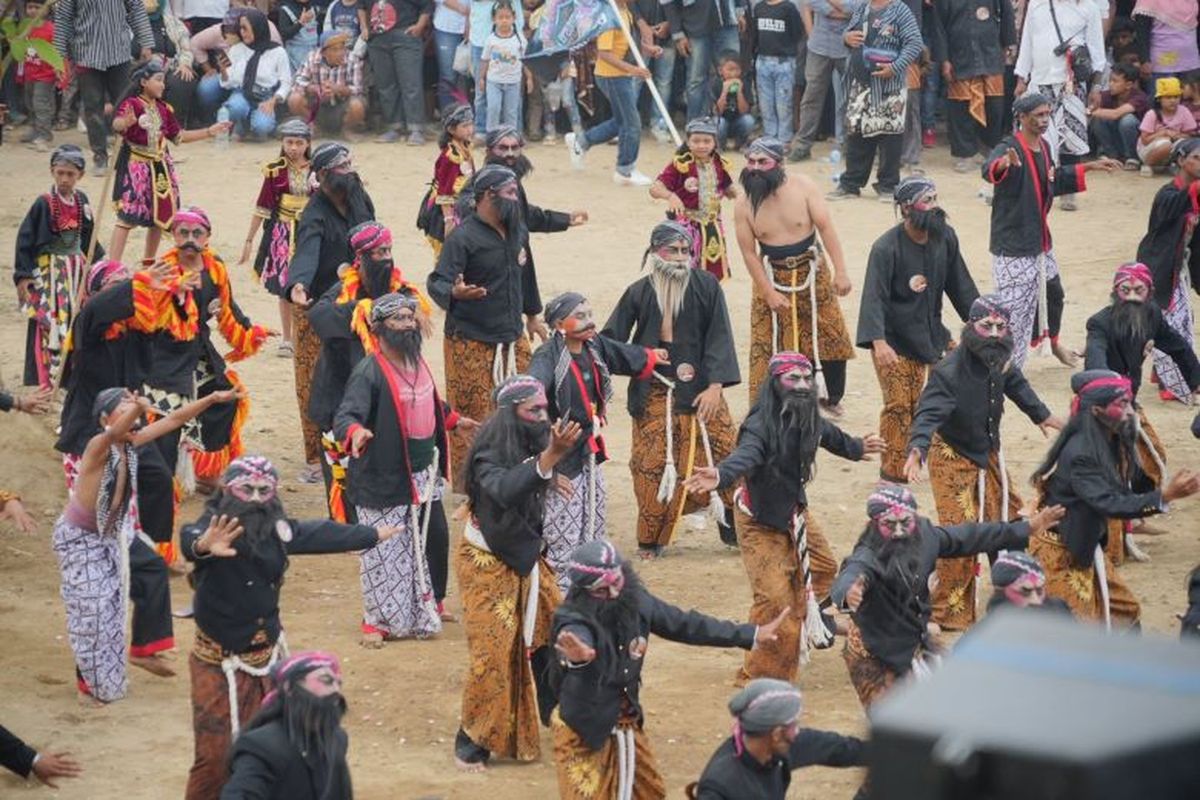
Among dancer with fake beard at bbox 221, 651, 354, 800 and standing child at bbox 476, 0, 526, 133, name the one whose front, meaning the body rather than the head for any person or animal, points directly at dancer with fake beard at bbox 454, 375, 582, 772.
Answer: the standing child

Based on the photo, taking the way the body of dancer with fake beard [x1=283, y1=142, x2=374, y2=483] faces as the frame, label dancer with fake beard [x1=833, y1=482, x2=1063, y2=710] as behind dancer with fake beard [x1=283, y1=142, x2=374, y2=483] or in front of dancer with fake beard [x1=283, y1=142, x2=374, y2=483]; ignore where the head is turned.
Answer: in front

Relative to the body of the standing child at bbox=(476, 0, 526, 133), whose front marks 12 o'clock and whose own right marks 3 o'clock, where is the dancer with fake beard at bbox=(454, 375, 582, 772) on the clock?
The dancer with fake beard is roughly at 12 o'clock from the standing child.

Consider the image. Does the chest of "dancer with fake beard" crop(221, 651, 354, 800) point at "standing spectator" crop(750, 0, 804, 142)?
no

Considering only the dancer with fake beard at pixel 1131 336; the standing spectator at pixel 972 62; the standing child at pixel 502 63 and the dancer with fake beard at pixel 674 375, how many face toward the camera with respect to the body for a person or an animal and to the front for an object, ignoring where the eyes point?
4

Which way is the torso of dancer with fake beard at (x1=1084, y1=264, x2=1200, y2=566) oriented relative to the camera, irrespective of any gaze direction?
toward the camera

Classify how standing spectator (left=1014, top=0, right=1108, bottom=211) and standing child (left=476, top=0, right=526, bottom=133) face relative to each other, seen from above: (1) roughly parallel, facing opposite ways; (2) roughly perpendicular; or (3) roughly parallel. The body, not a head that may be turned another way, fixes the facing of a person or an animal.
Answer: roughly parallel

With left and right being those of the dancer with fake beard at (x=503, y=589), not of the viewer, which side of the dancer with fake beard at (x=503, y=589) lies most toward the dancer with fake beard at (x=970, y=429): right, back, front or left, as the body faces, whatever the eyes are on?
left

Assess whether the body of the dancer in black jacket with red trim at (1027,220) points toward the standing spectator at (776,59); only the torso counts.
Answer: no

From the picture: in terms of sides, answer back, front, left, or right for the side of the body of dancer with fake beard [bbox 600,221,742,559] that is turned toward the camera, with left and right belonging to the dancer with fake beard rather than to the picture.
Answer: front

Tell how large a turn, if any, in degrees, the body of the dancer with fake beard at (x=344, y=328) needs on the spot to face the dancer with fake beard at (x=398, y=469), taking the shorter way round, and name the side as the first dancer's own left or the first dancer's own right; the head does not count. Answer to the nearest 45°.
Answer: approximately 45° to the first dancer's own right

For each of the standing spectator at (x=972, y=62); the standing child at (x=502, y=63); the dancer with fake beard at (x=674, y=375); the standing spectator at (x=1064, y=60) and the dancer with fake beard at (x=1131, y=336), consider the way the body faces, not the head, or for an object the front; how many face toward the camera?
5

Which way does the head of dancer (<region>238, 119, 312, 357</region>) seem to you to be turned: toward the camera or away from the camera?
toward the camera

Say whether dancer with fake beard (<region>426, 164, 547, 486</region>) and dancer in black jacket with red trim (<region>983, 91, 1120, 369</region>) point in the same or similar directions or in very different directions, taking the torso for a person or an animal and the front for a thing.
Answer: same or similar directions

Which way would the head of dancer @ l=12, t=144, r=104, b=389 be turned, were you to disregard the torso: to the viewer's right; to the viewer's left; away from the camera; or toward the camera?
toward the camera

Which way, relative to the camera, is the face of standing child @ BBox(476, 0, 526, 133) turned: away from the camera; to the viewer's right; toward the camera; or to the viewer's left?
toward the camera

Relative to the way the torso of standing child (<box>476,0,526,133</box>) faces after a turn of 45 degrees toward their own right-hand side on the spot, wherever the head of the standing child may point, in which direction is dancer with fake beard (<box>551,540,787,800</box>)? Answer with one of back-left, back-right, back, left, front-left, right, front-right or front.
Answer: front-left

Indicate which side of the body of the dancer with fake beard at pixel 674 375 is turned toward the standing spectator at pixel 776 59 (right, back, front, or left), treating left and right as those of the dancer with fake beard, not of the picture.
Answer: back

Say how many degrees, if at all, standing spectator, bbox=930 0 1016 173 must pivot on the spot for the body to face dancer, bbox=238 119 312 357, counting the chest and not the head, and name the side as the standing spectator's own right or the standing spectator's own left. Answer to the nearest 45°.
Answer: approximately 45° to the standing spectator's own right

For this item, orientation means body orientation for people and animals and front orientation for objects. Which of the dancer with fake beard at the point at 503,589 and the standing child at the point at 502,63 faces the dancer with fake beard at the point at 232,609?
the standing child

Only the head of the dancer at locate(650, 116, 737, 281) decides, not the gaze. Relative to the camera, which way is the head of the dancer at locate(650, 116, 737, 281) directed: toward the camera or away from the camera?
toward the camera

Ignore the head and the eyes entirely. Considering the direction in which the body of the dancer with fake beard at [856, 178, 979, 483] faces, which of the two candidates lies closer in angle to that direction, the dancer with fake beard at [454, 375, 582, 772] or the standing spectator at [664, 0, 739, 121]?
the dancer with fake beard
